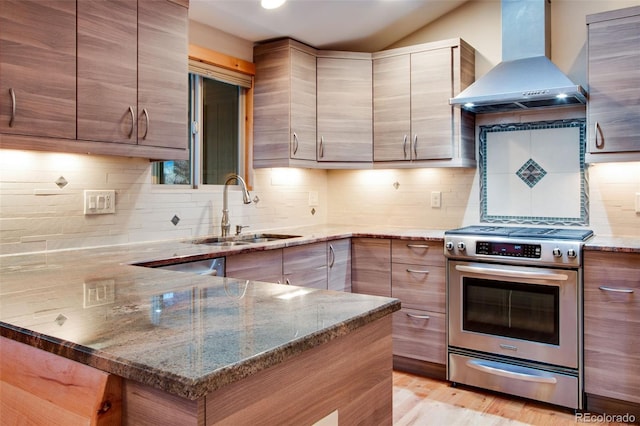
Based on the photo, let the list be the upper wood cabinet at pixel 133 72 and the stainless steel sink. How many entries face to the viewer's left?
0

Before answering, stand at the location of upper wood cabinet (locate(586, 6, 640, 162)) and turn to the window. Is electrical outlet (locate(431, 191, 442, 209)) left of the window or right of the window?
right

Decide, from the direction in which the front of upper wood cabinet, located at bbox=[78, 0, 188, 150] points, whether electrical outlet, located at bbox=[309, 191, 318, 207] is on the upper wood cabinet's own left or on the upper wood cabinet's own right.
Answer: on the upper wood cabinet's own left

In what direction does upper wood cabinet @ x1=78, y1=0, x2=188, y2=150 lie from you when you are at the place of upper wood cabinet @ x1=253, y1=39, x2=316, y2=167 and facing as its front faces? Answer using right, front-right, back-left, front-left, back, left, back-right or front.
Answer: right

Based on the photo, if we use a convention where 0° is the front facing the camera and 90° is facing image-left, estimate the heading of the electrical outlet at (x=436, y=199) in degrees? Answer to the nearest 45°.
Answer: approximately 45°

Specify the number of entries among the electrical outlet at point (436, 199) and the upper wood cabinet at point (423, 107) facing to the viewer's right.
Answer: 0

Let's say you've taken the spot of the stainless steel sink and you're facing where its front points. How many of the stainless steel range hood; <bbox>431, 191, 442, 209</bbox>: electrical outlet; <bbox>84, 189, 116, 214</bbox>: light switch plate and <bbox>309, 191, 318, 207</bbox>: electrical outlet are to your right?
1

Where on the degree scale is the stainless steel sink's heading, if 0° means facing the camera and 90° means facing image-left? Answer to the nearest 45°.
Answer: approximately 315°

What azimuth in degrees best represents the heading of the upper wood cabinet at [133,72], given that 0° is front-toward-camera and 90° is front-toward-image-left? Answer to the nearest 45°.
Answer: approximately 315°

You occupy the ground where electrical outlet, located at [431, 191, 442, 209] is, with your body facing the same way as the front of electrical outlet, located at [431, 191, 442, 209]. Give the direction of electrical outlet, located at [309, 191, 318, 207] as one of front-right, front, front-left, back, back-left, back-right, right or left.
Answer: front-right

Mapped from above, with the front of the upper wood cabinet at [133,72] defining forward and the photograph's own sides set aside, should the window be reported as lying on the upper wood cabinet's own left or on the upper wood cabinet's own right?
on the upper wood cabinet's own left
